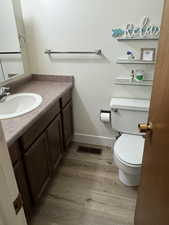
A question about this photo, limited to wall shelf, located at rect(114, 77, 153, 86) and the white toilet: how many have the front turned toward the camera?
2

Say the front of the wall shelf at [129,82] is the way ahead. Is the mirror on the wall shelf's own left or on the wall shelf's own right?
on the wall shelf's own right

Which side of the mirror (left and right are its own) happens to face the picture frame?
front

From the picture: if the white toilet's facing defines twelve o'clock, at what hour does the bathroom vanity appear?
The bathroom vanity is roughly at 2 o'clock from the white toilet.

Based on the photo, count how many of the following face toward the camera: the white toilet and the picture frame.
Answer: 2

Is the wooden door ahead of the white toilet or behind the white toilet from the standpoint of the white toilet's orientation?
ahead

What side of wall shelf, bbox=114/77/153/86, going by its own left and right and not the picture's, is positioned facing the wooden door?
front

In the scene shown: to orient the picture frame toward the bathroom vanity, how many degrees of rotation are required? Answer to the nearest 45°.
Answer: approximately 45° to its right

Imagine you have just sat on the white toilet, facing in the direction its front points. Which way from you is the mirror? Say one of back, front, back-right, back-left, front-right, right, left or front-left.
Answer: right
